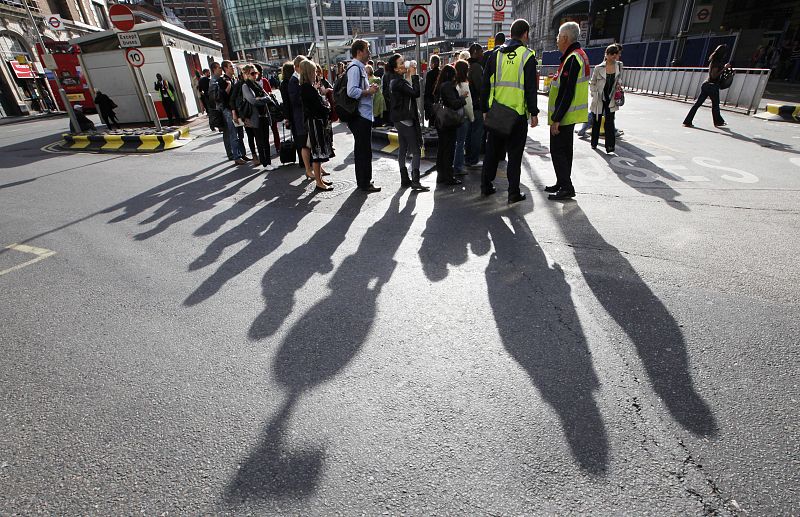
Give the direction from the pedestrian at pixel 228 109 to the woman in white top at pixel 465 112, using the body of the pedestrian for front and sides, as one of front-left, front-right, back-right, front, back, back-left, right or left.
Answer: front-right

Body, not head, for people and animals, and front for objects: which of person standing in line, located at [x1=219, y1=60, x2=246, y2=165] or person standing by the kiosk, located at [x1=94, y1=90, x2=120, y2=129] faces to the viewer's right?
person standing in line, located at [x1=219, y1=60, x2=246, y2=165]

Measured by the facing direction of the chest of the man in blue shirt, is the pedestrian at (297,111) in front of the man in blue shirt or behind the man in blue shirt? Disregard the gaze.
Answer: behind

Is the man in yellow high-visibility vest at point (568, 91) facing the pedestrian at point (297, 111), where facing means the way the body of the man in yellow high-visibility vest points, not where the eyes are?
yes

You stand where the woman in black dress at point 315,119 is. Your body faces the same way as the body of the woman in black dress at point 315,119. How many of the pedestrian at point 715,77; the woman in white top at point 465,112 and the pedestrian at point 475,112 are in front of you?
3

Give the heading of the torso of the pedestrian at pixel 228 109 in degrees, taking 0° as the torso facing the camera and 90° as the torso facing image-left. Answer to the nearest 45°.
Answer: approximately 270°

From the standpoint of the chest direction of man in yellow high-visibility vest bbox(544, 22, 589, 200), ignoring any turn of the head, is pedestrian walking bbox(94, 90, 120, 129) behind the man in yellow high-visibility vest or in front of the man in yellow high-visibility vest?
in front

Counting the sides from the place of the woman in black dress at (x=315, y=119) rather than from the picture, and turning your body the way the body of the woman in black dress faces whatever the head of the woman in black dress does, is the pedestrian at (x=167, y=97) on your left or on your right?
on your left

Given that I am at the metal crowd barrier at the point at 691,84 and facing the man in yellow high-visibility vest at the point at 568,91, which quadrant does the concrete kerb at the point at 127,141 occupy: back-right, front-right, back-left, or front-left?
front-right

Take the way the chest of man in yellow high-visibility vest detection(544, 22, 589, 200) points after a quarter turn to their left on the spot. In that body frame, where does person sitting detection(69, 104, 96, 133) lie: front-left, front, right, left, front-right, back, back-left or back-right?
right

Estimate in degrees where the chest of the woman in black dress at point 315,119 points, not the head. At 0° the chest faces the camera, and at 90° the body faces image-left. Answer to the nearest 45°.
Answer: approximately 270°

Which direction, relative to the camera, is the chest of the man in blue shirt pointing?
to the viewer's right

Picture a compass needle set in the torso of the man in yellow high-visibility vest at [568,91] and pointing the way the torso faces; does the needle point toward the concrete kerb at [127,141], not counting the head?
yes
